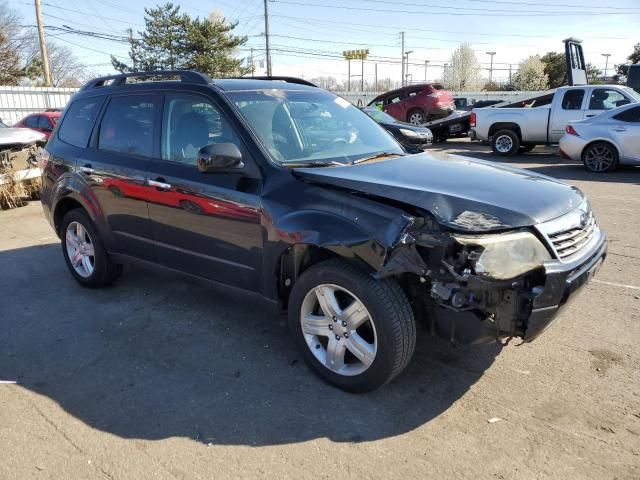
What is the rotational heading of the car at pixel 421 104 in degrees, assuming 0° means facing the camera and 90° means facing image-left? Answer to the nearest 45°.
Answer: approximately 135°

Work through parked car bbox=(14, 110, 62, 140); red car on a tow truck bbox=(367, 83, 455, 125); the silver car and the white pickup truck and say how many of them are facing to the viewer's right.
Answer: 2

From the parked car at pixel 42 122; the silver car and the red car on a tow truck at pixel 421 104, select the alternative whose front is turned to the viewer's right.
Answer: the silver car

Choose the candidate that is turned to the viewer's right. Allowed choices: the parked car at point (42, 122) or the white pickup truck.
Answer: the white pickup truck

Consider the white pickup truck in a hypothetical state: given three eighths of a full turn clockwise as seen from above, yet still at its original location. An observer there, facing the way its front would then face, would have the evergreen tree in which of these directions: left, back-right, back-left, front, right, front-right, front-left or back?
right

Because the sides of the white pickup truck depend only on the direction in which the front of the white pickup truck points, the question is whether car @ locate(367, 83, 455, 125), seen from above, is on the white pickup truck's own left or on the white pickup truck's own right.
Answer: on the white pickup truck's own left

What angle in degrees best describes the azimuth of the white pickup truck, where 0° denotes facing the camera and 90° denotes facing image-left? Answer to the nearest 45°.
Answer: approximately 270°

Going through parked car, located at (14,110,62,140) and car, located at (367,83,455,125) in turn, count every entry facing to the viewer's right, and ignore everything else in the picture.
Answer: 0

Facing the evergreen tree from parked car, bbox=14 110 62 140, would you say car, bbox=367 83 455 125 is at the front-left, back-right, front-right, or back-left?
front-right

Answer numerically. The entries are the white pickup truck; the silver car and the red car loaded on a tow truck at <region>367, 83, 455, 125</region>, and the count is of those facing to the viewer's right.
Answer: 2

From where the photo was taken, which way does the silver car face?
to the viewer's right

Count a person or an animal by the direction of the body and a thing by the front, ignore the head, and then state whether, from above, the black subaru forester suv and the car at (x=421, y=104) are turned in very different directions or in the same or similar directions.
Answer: very different directions

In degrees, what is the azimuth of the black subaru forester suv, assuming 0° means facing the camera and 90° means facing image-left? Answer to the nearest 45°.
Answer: approximately 315°

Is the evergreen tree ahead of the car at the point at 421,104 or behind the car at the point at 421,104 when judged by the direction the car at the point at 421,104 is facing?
ahead

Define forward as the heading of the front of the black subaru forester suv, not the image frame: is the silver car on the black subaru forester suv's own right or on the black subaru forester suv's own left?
on the black subaru forester suv's own left
